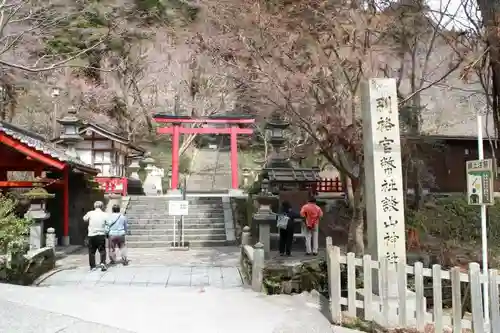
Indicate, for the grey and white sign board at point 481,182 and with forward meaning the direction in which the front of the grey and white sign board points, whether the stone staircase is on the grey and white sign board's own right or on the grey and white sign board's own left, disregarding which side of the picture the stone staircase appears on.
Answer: on the grey and white sign board's own right

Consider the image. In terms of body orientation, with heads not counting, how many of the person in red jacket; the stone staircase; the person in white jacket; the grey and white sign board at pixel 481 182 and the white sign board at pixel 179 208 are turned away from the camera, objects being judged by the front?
2

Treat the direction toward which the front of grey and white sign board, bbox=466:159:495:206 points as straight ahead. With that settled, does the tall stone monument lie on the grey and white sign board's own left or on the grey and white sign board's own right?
on the grey and white sign board's own right

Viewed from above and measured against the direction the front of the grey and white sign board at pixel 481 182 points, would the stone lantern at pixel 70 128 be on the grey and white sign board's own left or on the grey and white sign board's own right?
on the grey and white sign board's own right

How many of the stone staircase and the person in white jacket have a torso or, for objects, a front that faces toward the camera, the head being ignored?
1

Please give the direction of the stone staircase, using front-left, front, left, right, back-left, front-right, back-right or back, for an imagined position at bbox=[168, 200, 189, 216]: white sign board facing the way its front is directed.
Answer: back

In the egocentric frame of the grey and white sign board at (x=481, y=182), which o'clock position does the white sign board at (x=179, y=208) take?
the white sign board at (x=179, y=208) is roughly at 4 o'clock from the grey and white sign board at (x=481, y=182).

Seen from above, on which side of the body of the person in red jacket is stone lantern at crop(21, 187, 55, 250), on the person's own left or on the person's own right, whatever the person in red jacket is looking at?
on the person's own left

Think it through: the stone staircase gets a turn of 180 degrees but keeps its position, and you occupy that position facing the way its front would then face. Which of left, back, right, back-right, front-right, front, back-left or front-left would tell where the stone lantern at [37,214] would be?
back-left

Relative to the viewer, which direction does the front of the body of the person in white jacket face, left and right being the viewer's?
facing away from the viewer
